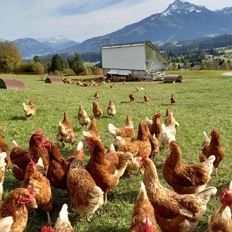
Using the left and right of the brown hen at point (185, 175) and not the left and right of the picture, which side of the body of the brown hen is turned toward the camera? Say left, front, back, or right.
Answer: left

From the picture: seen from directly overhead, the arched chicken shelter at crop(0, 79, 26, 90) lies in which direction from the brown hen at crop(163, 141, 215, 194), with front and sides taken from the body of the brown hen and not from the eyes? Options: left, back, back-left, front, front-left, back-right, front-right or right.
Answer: front-right
